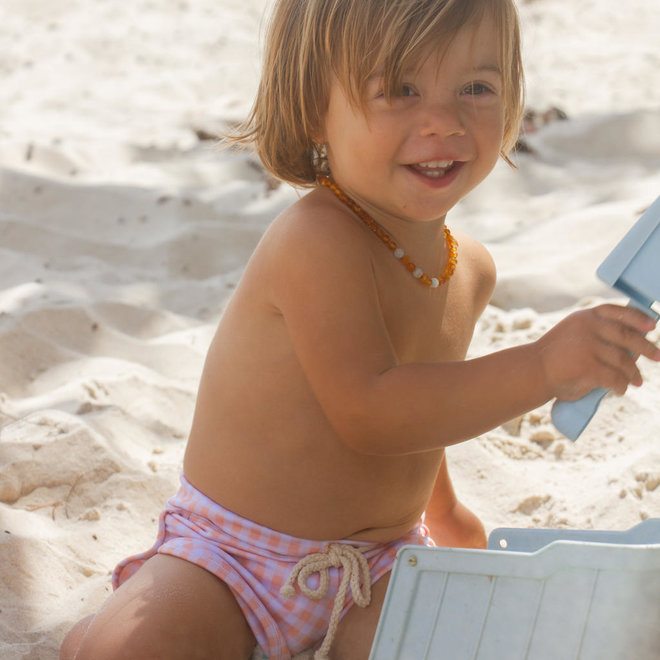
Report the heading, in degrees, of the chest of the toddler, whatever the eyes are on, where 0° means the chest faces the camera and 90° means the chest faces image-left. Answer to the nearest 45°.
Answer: approximately 315°
